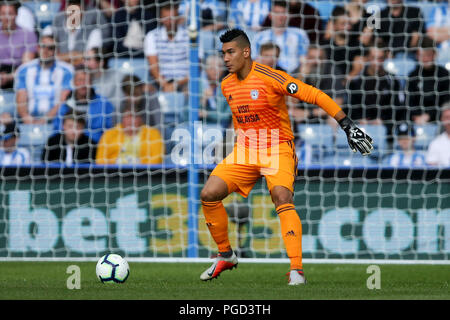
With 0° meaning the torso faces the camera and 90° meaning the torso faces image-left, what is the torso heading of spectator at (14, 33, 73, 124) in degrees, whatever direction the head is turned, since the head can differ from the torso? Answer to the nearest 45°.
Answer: approximately 0°

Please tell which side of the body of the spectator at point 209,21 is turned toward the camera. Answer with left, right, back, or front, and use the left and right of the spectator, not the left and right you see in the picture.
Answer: front

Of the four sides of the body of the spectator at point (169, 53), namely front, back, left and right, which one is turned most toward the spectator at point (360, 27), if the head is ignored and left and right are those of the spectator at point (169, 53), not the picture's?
left

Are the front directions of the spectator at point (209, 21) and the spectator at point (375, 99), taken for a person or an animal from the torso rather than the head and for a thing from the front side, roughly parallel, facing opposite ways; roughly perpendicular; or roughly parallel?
roughly parallel

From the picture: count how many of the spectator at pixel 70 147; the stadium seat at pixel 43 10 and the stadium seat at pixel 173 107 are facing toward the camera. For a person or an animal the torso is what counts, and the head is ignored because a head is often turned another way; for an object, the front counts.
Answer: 3

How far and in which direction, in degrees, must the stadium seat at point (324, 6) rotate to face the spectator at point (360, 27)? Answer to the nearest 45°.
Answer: approximately 45° to its left

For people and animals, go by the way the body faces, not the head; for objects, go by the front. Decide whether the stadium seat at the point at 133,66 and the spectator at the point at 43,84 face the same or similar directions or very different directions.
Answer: same or similar directions

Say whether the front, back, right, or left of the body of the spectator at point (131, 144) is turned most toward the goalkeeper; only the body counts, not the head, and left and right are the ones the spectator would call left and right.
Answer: front

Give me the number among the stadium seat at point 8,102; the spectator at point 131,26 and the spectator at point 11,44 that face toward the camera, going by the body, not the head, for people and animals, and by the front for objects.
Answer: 3

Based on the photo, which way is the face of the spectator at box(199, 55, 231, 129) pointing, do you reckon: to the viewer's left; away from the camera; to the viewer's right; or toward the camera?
toward the camera

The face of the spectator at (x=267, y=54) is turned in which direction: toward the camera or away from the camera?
toward the camera

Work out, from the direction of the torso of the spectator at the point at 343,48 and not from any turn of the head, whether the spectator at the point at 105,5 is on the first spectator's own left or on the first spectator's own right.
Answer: on the first spectator's own right

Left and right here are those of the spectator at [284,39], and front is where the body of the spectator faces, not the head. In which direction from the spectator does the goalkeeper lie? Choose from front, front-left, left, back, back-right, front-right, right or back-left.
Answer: front

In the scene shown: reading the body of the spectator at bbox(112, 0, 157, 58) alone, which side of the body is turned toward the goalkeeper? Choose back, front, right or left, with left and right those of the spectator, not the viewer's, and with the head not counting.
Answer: front

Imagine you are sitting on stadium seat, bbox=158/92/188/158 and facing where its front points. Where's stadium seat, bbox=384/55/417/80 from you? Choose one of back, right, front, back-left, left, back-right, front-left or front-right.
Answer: left

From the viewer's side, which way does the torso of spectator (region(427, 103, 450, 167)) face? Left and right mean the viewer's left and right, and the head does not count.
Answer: facing the viewer
